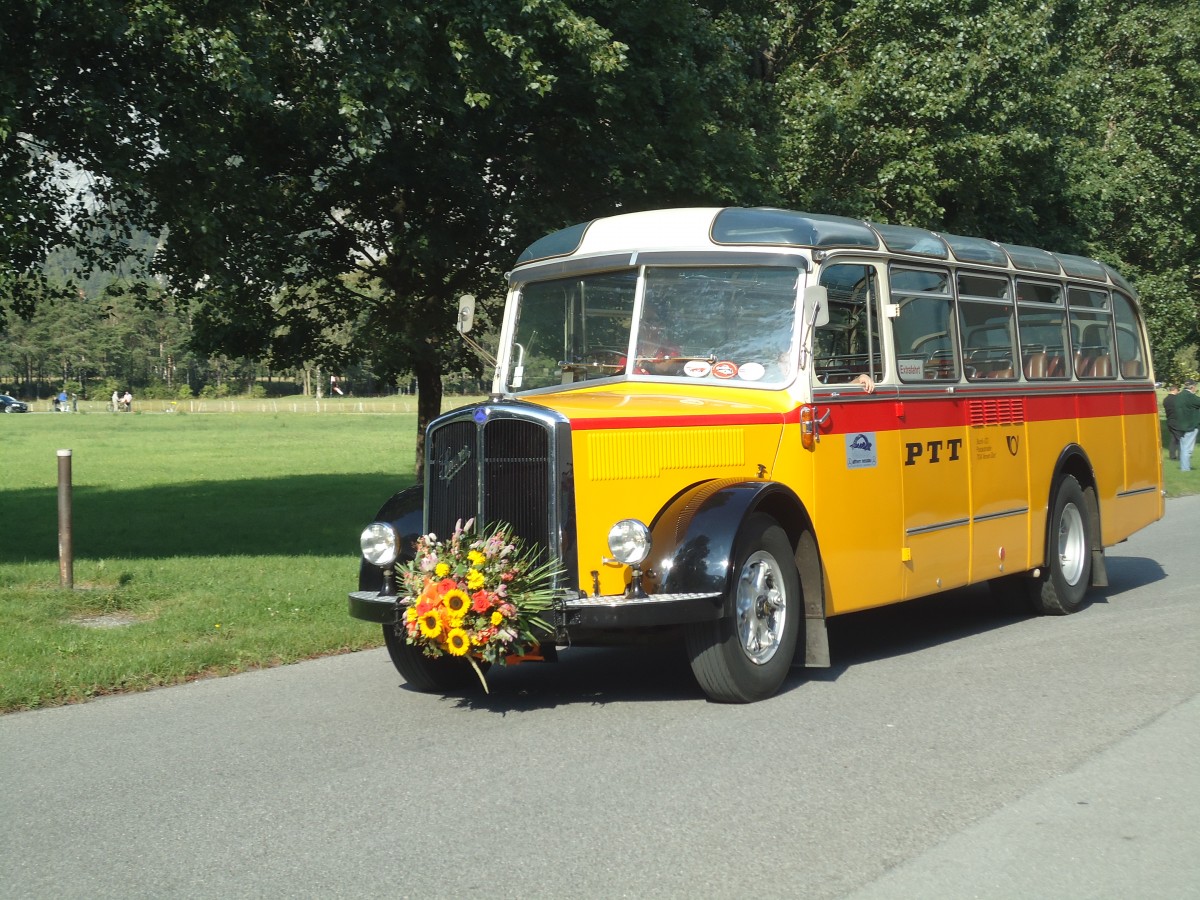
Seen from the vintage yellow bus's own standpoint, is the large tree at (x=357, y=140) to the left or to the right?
on its right

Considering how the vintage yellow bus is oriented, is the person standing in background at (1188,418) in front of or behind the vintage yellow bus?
behind

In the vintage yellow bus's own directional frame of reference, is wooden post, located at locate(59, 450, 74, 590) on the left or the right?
on its right

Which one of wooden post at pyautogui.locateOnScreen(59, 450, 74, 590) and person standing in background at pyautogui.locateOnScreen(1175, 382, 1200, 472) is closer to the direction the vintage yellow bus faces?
the wooden post

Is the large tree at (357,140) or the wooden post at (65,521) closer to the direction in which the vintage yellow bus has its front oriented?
the wooden post
